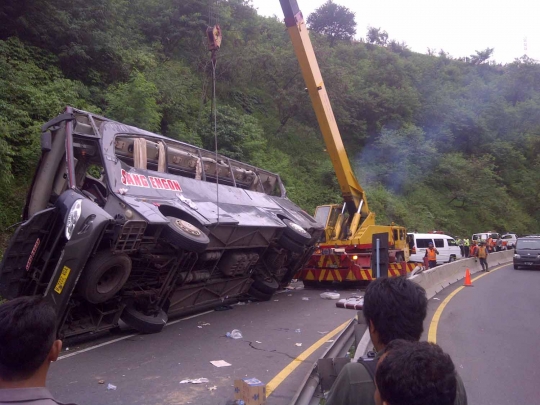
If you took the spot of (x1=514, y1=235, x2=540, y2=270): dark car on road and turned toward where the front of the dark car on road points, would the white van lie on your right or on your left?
on your right

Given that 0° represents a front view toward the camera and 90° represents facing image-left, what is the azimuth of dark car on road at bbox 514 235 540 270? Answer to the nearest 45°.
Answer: approximately 0°

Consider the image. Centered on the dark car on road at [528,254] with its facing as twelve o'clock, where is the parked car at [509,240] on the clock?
the parked car at [509,240] is roughly at 6 o'clock from the dark car on road at [528,254].

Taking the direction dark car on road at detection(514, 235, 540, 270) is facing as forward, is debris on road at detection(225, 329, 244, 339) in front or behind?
in front

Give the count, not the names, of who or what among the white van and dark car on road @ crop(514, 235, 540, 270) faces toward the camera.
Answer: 1
